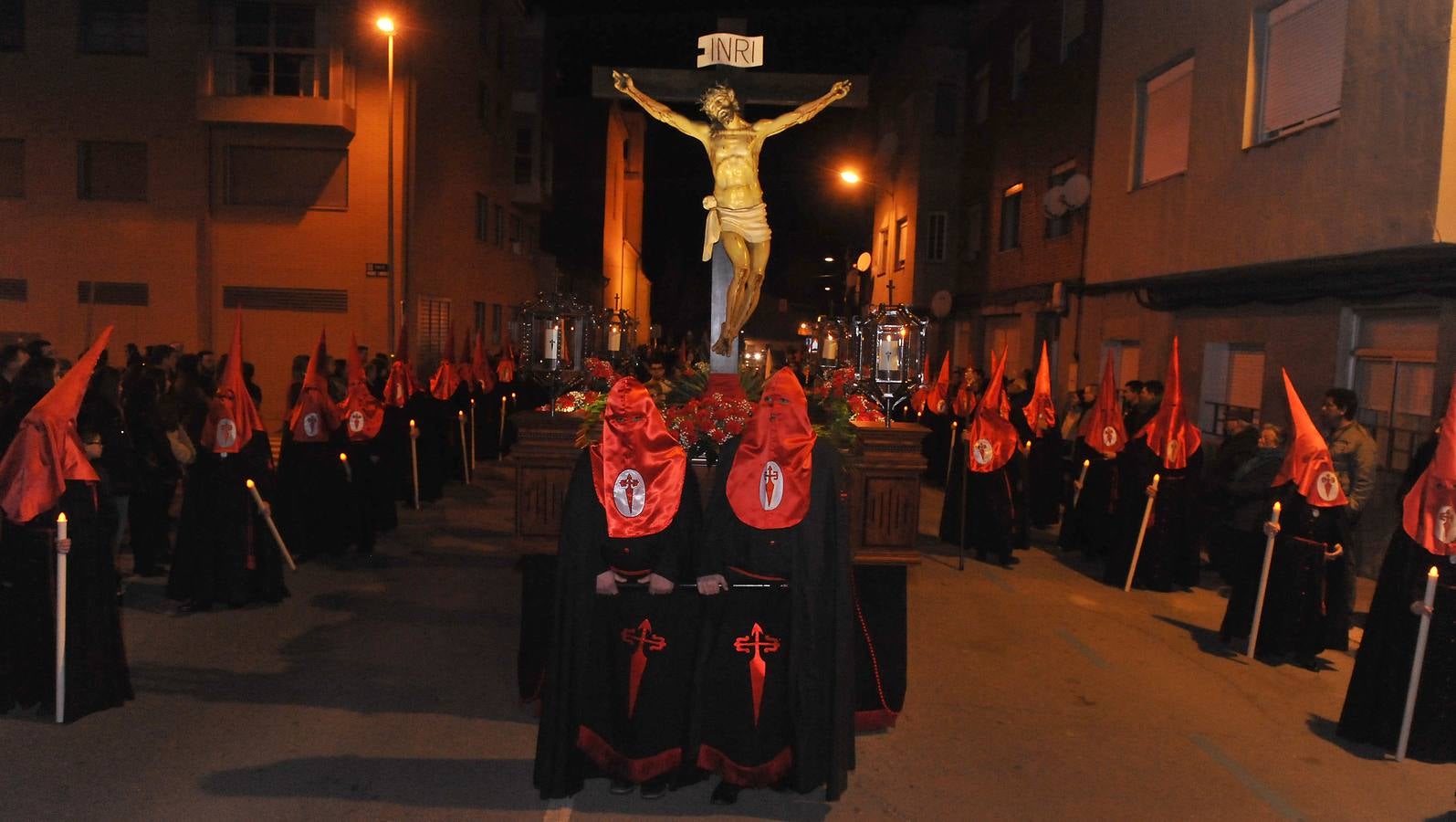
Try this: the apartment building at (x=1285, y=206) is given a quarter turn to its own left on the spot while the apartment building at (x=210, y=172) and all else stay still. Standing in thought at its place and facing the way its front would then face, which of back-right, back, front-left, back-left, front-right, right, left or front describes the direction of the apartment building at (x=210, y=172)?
back-right

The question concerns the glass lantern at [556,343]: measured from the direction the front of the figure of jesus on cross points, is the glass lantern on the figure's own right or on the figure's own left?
on the figure's own right

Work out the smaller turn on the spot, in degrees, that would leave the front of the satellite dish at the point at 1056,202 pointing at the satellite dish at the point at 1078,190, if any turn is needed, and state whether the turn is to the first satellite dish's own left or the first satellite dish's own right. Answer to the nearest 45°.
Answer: approximately 90° to the first satellite dish's own left

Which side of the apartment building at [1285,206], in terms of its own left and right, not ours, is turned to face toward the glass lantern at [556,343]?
front

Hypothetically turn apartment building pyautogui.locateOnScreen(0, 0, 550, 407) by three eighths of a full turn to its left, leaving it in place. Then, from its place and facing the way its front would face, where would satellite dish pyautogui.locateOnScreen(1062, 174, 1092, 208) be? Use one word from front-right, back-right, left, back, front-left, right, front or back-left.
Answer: right

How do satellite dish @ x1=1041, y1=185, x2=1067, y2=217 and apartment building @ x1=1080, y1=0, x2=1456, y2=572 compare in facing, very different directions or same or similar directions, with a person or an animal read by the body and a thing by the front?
same or similar directions

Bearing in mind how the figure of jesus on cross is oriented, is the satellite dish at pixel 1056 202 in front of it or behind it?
behind

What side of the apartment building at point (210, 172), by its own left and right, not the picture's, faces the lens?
front

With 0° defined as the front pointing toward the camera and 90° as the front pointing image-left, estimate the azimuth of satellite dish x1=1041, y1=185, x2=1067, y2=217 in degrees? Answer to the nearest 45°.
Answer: approximately 45°

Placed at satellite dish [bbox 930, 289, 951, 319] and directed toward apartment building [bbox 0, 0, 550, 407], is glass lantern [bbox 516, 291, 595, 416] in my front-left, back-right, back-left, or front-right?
front-left

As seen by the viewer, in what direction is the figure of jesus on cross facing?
toward the camera

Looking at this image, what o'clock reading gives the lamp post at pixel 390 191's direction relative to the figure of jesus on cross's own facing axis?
The lamp post is roughly at 5 o'clock from the figure of jesus on cross.
